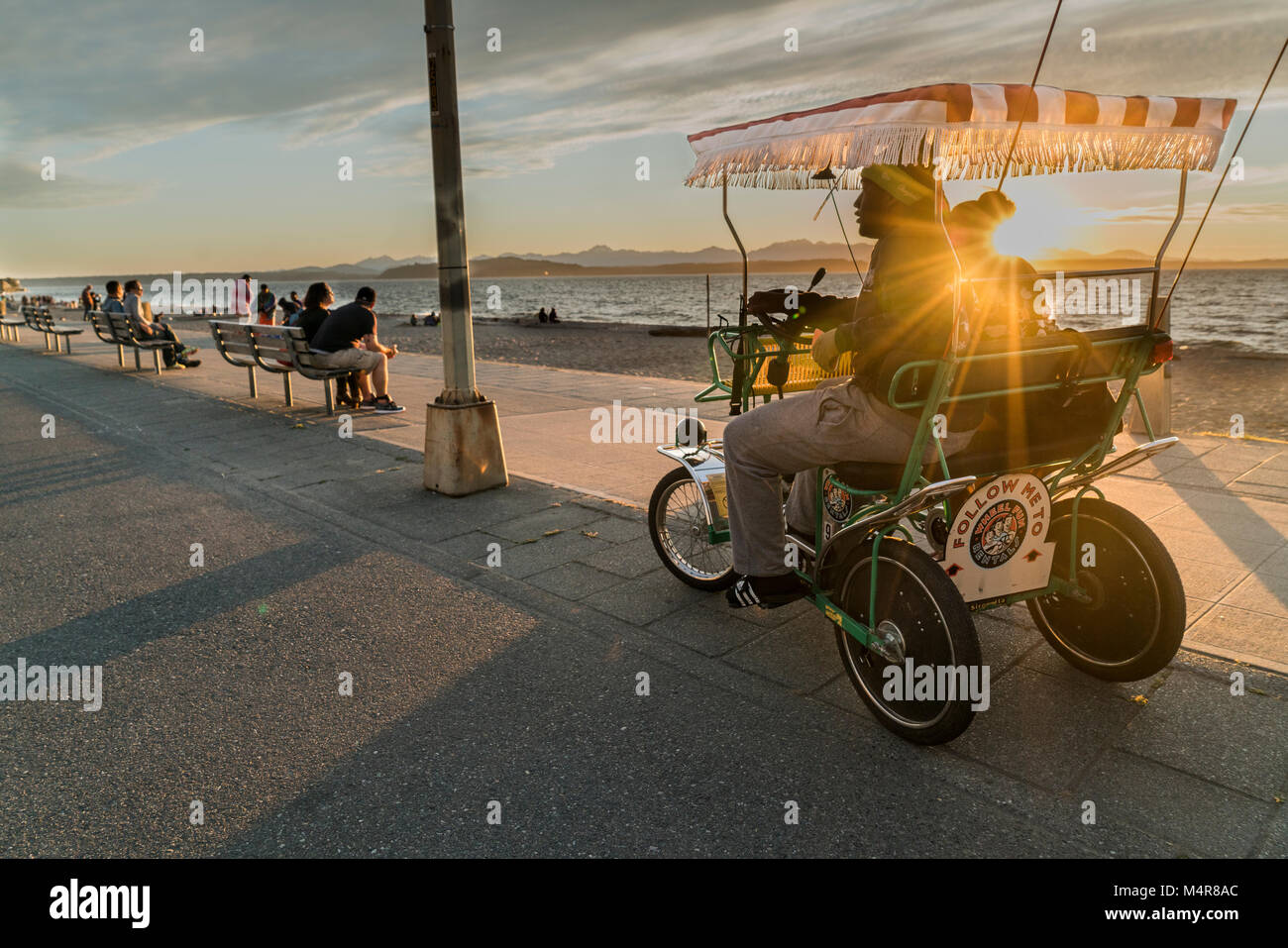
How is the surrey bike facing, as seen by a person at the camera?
facing away from the viewer and to the left of the viewer

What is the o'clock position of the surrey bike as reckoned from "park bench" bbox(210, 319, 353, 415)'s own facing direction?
The surrey bike is roughly at 4 o'clock from the park bench.

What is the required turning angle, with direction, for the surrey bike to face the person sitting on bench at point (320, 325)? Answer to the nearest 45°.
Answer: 0° — it already faces them

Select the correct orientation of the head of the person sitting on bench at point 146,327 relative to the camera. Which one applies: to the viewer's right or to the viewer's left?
to the viewer's right

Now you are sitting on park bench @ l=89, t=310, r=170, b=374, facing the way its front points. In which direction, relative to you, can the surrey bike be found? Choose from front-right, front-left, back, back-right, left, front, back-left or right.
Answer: back-right

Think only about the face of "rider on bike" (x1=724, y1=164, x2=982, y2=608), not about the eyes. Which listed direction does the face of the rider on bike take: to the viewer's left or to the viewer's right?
to the viewer's left

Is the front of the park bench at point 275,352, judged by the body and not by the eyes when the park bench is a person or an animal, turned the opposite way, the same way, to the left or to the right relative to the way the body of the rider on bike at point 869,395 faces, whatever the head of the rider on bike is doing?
to the right

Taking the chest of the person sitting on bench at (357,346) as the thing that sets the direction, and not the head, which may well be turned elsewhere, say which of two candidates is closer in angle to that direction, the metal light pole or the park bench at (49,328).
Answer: the park bench

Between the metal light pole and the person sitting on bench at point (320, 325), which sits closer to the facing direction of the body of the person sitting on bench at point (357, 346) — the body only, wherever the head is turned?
the person sitting on bench

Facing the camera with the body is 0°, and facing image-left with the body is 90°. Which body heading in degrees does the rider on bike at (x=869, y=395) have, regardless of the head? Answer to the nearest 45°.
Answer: approximately 90°

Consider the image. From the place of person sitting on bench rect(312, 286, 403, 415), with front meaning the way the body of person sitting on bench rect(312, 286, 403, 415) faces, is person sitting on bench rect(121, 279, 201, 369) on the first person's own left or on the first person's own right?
on the first person's own left

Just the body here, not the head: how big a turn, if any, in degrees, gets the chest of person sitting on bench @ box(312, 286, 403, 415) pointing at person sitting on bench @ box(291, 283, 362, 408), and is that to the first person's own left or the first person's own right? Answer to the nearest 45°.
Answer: approximately 90° to the first person's own left

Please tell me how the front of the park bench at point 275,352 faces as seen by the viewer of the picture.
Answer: facing away from the viewer and to the right of the viewer

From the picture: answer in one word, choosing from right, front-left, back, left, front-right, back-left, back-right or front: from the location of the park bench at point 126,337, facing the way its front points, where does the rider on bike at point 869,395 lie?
back-right
